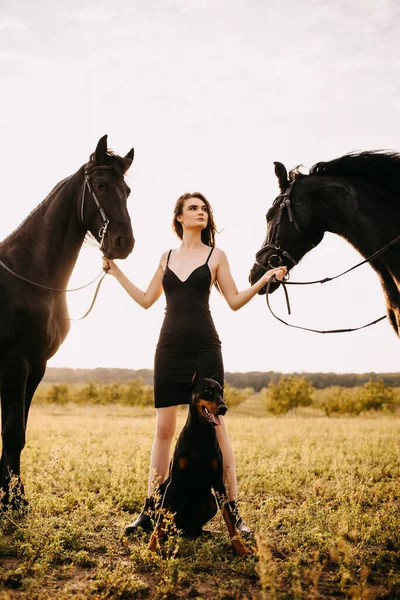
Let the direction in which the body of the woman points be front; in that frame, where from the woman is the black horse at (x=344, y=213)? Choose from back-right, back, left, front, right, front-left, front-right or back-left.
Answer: left

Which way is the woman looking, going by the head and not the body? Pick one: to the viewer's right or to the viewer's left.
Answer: to the viewer's right

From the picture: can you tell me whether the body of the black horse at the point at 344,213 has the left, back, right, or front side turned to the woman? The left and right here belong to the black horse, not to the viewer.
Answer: front

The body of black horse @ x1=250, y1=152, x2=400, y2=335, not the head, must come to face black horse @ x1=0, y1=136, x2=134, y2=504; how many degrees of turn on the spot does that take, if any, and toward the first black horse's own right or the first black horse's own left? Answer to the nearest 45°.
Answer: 0° — it already faces it

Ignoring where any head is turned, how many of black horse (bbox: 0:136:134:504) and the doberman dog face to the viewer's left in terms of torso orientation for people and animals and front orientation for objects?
0

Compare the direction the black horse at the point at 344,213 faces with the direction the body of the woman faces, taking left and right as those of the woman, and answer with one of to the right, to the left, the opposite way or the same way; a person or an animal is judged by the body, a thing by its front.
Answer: to the right

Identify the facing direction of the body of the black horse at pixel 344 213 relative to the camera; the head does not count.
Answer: to the viewer's left
